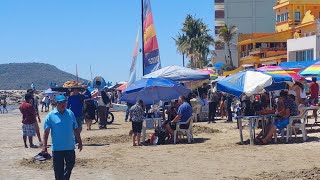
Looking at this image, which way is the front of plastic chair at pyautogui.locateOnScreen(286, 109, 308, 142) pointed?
to the viewer's left

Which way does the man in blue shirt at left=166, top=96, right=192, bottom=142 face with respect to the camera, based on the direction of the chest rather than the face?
to the viewer's left

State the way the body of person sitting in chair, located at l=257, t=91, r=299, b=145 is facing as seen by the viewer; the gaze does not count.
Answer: to the viewer's left

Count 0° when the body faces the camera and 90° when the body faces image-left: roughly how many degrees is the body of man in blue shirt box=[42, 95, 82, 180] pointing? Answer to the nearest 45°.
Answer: approximately 0°

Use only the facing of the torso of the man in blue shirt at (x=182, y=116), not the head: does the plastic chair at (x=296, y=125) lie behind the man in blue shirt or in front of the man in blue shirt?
behind
